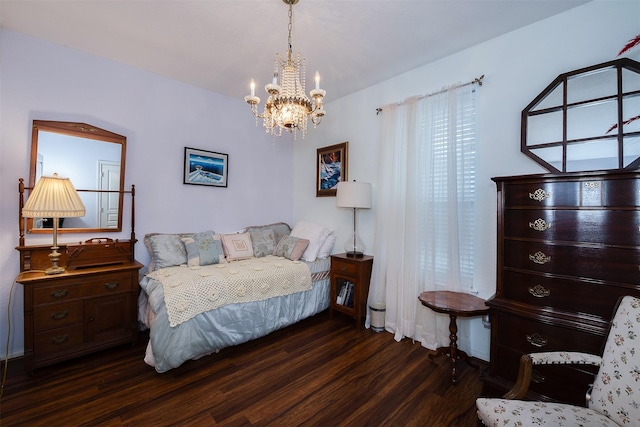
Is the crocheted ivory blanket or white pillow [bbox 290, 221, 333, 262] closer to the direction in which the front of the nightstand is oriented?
the crocheted ivory blanket

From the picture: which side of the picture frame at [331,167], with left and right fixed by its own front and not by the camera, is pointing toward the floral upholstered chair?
left

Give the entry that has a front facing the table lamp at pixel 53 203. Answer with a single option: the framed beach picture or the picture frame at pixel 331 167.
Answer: the picture frame

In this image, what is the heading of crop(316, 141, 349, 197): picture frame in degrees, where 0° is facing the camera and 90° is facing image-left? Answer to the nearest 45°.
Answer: approximately 45°

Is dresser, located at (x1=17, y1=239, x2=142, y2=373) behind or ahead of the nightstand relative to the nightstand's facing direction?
ahead

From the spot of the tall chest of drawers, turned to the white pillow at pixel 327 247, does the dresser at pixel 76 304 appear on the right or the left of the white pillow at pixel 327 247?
left

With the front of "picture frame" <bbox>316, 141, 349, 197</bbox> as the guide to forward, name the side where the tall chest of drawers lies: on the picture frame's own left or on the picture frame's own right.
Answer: on the picture frame's own left

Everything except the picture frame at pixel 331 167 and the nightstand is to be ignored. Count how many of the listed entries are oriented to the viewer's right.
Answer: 0

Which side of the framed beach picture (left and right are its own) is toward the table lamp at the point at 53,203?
right

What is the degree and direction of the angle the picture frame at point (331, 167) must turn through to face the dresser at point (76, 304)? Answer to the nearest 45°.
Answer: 0° — it already faces it
